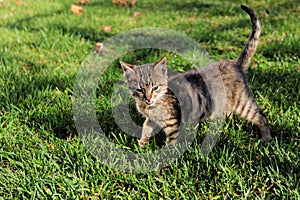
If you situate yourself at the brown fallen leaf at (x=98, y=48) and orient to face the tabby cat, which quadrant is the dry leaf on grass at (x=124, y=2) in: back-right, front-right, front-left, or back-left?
back-left

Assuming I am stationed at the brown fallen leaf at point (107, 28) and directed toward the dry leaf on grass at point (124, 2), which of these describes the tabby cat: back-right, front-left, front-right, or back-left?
back-right

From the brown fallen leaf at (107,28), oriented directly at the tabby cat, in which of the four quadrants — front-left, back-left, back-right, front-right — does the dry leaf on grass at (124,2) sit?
back-left

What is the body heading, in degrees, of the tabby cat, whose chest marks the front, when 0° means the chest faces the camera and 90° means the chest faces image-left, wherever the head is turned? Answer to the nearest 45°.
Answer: approximately 45°
